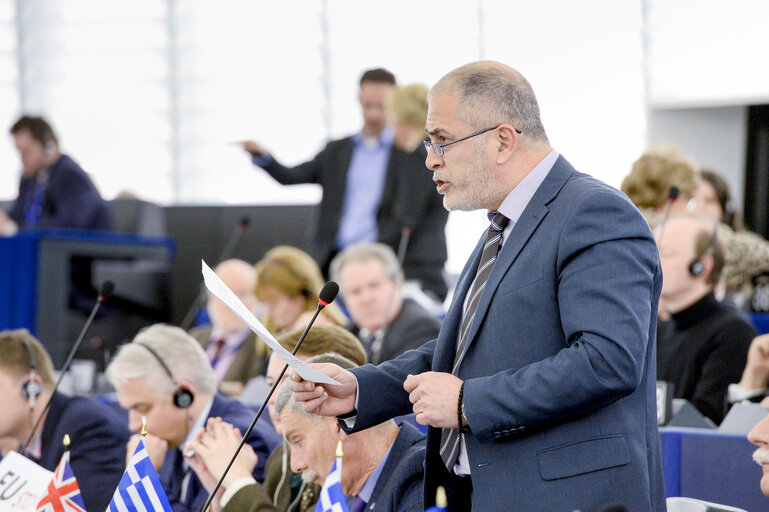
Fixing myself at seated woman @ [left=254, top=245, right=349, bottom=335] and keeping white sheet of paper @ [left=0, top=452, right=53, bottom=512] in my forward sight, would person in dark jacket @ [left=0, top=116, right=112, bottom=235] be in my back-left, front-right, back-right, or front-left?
back-right

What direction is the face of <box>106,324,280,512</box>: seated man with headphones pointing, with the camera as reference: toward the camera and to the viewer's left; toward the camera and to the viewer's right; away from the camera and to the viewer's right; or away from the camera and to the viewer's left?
toward the camera and to the viewer's left

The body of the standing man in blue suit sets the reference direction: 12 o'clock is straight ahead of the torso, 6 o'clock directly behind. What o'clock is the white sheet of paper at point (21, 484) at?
The white sheet of paper is roughly at 1 o'clock from the standing man in blue suit.

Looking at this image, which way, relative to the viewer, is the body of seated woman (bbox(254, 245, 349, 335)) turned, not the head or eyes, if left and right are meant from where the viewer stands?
facing the viewer and to the left of the viewer

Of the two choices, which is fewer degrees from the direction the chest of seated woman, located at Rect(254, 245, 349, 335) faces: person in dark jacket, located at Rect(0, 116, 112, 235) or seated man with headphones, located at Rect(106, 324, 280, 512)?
the seated man with headphones

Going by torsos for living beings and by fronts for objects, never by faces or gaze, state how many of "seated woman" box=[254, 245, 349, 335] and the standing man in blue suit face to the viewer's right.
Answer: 0

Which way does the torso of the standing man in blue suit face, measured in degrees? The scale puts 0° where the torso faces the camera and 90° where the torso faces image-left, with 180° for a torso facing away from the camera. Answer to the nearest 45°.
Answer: approximately 90°

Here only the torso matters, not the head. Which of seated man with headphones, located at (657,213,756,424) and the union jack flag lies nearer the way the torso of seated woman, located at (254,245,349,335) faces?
the union jack flag

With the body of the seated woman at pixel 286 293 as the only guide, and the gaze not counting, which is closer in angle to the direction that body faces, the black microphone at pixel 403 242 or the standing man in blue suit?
the standing man in blue suit
